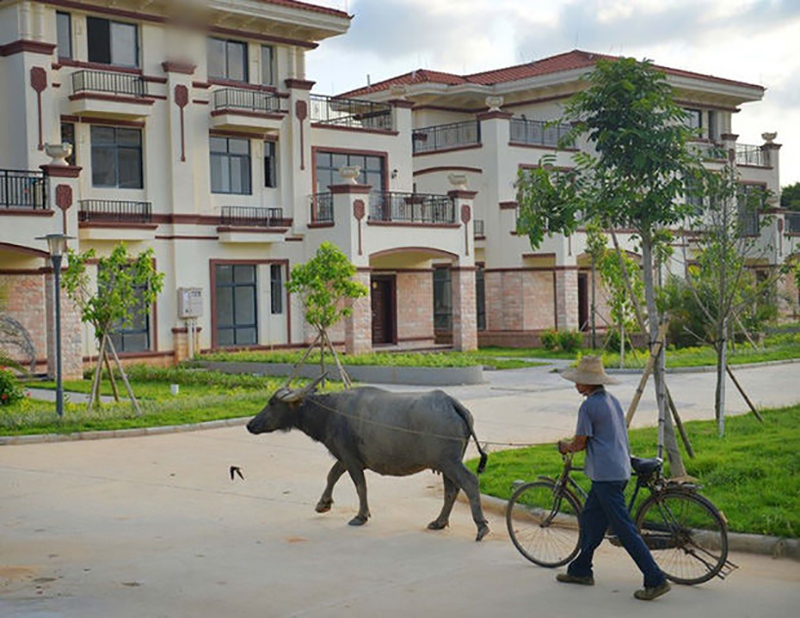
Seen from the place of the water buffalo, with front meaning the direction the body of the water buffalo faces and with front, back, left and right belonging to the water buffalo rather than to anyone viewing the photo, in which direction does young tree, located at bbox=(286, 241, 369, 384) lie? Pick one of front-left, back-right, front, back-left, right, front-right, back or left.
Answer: right

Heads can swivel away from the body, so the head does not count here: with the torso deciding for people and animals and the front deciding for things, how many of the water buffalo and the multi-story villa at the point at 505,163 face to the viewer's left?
1

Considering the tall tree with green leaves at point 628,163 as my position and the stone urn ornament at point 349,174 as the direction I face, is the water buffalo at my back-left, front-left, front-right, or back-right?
back-left

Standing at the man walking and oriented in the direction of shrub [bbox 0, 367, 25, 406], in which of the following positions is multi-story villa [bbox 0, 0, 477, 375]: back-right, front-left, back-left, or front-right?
front-right

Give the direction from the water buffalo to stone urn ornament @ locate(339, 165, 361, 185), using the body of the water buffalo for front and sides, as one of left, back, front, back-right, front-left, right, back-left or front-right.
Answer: right

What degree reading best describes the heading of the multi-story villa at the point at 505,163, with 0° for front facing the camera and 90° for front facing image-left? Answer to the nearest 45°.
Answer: approximately 315°

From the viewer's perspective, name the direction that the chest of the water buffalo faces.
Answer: to the viewer's left

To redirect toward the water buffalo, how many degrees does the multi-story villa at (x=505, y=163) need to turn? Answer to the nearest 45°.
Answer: approximately 45° to its right

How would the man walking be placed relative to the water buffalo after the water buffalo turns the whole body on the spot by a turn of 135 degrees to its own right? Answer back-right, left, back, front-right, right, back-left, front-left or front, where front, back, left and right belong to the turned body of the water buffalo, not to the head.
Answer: right

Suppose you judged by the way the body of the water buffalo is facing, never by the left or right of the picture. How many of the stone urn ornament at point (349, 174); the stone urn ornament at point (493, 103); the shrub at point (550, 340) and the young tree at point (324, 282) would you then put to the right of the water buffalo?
4

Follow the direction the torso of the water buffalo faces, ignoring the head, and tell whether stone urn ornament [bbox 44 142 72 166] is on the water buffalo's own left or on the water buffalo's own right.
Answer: on the water buffalo's own right

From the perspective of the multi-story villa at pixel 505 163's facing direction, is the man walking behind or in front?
in front

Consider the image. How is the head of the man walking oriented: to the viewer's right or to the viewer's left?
to the viewer's left
